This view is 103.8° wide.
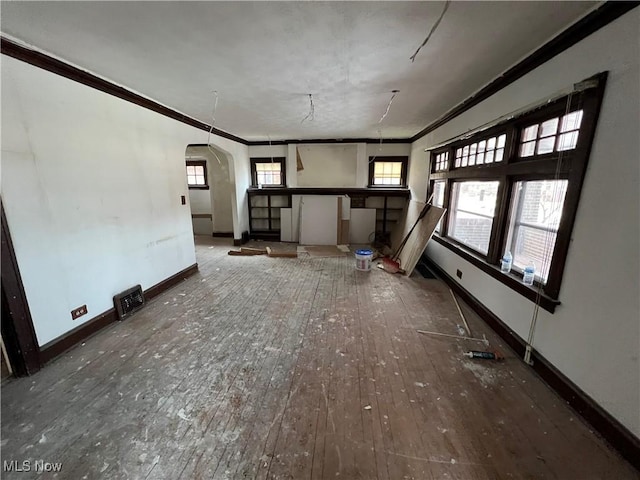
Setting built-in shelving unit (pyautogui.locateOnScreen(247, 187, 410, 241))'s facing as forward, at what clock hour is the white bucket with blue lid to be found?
The white bucket with blue lid is roughly at 11 o'clock from the built-in shelving unit.

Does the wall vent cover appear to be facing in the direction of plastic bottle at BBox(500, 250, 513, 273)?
yes

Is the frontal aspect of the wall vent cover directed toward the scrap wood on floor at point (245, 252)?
no

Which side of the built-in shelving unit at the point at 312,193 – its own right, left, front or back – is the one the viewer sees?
front

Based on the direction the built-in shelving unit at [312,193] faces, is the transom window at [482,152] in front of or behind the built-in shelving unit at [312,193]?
in front

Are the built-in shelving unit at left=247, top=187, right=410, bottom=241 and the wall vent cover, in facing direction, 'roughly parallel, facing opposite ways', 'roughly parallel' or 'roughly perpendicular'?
roughly perpendicular

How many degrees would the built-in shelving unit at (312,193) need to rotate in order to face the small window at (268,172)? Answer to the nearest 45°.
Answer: approximately 90° to its right

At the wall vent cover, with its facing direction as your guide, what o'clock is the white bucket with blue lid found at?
The white bucket with blue lid is roughly at 11 o'clock from the wall vent cover.

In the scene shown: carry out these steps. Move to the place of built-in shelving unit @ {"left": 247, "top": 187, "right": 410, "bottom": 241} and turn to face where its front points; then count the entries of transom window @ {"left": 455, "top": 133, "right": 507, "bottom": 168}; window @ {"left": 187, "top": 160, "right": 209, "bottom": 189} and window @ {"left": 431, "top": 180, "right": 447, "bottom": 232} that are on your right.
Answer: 1

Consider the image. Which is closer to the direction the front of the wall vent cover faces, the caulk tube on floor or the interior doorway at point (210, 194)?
the caulk tube on floor

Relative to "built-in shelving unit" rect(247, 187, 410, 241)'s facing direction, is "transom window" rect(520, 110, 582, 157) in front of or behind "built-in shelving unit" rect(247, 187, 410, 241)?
in front

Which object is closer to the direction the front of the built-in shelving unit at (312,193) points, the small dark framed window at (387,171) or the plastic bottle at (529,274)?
the plastic bottle

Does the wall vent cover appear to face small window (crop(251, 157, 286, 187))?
no

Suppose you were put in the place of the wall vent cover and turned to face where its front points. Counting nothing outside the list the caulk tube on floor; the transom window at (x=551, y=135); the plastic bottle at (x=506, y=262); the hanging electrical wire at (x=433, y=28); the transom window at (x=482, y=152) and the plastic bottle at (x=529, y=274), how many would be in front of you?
6

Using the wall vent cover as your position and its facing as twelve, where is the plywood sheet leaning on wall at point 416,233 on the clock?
The plywood sheet leaning on wall is roughly at 11 o'clock from the wall vent cover.

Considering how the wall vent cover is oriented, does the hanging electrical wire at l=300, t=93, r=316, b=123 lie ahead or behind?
ahead

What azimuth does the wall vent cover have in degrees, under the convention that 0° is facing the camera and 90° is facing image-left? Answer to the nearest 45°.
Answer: approximately 315°
